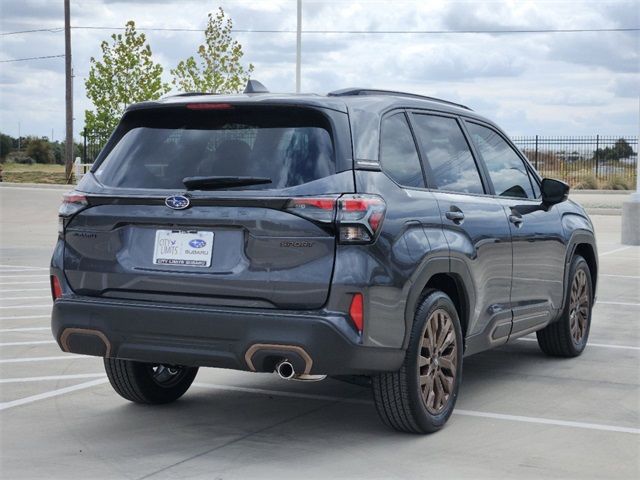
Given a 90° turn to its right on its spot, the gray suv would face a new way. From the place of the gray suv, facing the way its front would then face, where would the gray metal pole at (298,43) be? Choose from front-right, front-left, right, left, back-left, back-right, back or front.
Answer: back-left

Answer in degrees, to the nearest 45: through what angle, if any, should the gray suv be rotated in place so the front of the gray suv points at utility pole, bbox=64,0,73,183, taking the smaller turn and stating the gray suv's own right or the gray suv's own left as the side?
approximately 45° to the gray suv's own left

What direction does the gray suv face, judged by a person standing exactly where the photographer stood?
facing away from the viewer and to the right of the viewer
